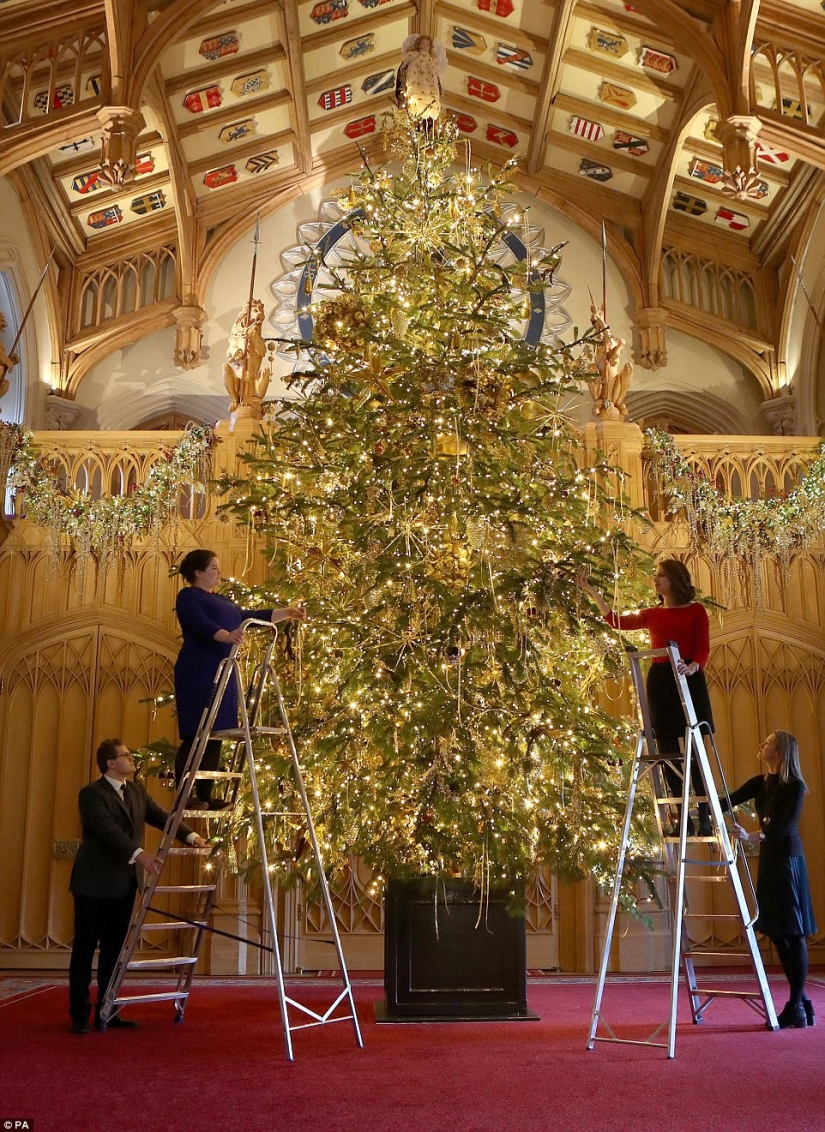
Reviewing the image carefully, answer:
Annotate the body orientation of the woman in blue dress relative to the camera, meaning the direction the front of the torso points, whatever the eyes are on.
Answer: to the viewer's right

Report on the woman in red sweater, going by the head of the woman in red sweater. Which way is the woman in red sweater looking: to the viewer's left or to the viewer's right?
to the viewer's left

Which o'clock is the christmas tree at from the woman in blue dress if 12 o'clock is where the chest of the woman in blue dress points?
The christmas tree is roughly at 11 o'clock from the woman in blue dress.

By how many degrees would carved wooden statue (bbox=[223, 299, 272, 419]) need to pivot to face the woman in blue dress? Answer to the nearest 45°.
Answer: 0° — it already faces them

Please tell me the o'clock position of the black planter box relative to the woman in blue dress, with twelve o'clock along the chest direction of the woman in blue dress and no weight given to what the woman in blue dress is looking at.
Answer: The black planter box is roughly at 11 o'clock from the woman in blue dress.

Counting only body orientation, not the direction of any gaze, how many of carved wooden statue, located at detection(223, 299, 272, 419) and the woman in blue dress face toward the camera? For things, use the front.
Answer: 1

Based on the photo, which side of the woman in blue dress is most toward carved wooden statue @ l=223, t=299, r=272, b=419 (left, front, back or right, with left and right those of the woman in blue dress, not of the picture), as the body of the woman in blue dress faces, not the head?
left

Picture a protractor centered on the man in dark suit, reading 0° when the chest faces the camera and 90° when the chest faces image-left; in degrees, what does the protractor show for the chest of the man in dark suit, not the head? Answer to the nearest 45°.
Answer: approximately 315°
